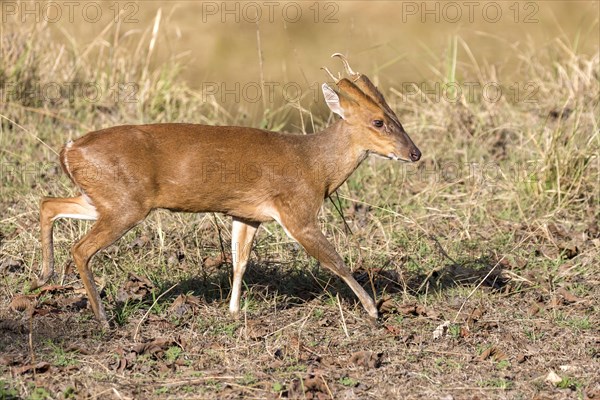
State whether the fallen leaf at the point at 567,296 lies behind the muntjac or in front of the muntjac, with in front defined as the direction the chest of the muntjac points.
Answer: in front

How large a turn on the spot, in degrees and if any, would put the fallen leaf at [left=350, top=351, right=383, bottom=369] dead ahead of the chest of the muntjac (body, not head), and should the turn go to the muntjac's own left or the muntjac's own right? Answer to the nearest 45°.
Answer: approximately 45° to the muntjac's own right

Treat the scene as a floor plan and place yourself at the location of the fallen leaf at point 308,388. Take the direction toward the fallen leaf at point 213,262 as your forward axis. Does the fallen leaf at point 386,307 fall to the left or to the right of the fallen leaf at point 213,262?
right

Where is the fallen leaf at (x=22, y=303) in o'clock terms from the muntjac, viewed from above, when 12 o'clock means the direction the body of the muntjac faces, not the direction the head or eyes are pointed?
The fallen leaf is roughly at 6 o'clock from the muntjac.

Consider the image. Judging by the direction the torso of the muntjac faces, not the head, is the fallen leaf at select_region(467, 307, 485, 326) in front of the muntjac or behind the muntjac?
in front

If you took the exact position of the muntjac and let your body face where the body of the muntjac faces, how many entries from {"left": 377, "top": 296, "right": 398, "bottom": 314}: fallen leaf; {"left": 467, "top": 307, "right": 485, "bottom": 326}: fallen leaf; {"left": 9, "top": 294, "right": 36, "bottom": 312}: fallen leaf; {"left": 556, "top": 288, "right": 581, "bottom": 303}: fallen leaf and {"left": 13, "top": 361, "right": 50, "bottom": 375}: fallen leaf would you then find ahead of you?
3

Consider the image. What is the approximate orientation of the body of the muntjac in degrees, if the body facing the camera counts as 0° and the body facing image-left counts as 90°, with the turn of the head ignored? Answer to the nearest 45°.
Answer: approximately 270°

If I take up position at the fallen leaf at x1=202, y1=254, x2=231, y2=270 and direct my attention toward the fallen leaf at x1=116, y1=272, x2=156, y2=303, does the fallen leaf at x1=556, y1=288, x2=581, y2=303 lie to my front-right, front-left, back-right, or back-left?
back-left

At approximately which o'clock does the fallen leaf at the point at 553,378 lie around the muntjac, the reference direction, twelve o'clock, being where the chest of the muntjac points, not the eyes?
The fallen leaf is roughly at 1 o'clock from the muntjac.
